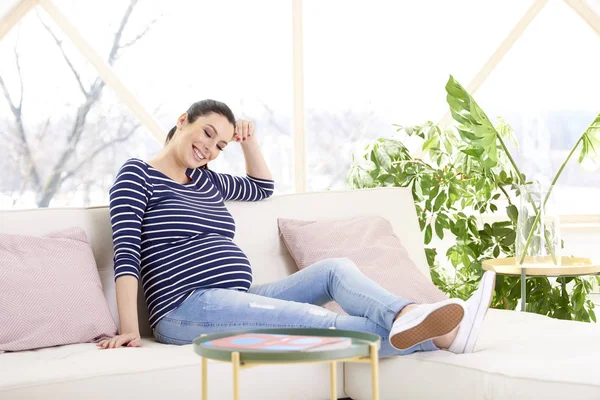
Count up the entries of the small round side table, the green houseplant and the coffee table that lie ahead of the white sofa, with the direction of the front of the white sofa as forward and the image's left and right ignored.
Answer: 1

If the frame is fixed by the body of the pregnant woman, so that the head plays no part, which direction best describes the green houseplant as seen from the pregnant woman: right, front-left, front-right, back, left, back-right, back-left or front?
left

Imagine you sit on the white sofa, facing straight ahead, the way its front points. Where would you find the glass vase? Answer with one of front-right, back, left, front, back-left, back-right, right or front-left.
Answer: back-left

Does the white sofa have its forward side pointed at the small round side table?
no

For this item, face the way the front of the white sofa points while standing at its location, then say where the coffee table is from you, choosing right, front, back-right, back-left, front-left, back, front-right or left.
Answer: front

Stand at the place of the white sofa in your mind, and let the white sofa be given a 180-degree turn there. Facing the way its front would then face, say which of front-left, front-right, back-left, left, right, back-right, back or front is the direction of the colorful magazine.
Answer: back

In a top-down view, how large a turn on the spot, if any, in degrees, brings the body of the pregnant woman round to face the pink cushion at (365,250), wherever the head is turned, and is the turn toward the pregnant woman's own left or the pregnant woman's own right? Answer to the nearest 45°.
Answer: approximately 90° to the pregnant woman's own left

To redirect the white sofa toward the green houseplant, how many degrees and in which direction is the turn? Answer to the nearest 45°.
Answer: approximately 135° to its left

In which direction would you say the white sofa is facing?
toward the camera

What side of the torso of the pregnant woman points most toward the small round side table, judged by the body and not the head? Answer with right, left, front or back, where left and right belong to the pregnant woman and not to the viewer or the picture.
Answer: left

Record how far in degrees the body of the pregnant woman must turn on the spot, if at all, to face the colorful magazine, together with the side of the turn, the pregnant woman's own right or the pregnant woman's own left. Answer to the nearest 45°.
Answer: approximately 45° to the pregnant woman's own right

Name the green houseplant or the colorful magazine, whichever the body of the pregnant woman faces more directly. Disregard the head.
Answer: the colorful magazine

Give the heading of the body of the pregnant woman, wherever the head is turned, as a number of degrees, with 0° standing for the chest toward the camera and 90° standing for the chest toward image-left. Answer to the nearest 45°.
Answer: approximately 315°
